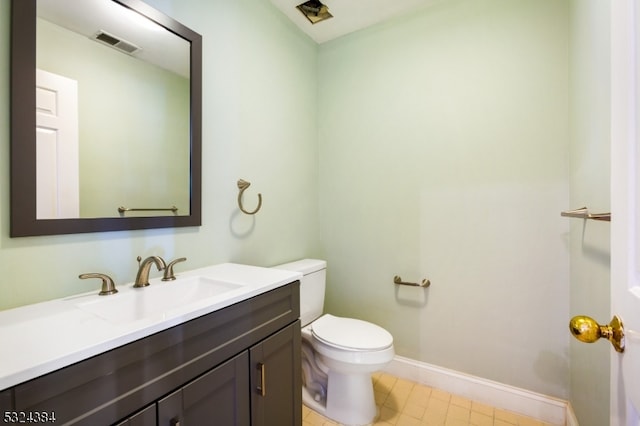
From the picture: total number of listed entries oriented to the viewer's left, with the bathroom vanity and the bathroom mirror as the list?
0

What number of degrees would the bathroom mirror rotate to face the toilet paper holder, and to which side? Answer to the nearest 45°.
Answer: approximately 45° to its left

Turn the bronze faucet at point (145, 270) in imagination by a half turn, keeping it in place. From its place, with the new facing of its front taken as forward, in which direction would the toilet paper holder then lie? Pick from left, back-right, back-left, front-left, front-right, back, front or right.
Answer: back-right

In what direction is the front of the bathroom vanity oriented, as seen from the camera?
facing the viewer and to the right of the viewer

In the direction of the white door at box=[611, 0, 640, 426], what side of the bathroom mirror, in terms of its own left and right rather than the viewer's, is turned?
front

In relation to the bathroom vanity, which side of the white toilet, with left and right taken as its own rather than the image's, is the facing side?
right

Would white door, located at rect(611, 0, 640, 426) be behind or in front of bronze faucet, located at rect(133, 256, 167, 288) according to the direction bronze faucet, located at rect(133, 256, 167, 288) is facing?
in front

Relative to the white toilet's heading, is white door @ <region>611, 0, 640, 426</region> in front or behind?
in front

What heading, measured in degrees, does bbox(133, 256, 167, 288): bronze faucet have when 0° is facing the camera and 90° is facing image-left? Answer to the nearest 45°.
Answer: approximately 315°

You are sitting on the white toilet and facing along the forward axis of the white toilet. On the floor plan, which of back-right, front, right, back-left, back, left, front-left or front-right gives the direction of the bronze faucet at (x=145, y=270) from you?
right
